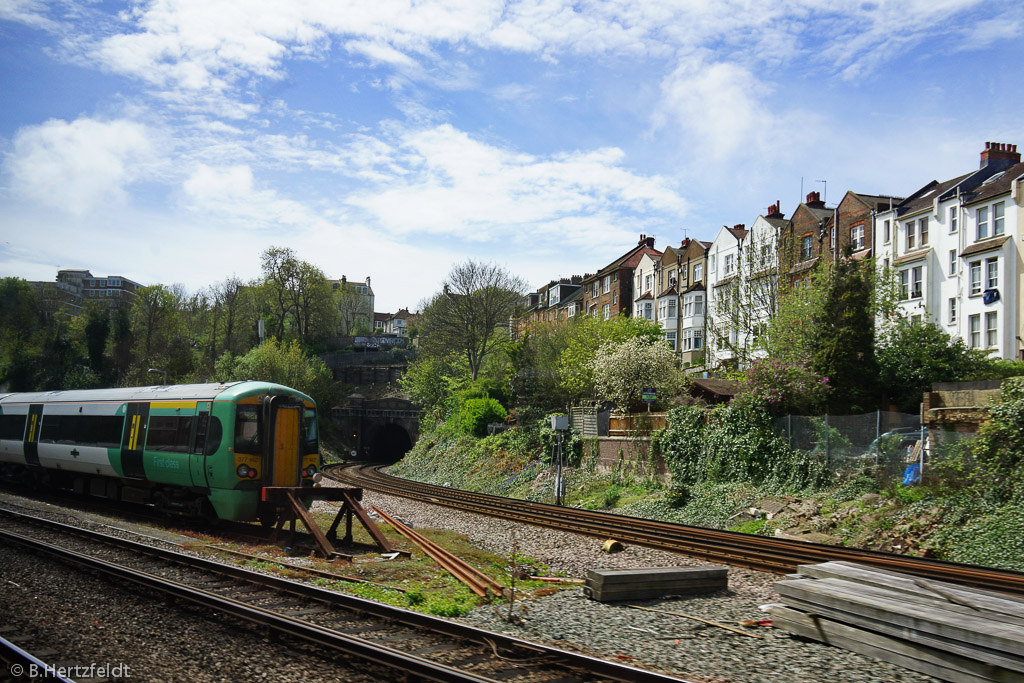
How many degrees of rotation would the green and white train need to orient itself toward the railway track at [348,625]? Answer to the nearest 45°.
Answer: approximately 45° to its right

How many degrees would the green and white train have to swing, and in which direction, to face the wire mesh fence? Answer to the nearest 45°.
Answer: approximately 45° to its left

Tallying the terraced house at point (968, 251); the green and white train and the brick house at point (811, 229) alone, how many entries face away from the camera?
0

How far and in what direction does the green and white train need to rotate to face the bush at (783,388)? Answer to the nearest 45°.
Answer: approximately 45° to its left

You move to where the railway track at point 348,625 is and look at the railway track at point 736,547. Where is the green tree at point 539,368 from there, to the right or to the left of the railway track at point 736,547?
left

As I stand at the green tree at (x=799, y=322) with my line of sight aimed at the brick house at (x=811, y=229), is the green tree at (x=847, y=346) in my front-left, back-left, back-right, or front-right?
back-right

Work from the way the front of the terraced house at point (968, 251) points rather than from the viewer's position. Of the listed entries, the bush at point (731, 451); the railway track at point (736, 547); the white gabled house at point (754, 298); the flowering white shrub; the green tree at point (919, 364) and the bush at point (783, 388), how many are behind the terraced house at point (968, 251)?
0

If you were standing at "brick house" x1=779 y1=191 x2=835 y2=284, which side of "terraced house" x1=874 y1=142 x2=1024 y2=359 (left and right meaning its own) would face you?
right

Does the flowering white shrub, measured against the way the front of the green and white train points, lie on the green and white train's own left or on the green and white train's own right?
on the green and white train's own left

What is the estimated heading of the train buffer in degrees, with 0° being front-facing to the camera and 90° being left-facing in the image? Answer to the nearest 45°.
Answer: approximately 135°

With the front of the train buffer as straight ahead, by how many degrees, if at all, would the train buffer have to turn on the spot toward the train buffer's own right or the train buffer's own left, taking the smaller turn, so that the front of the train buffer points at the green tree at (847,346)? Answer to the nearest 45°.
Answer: approximately 90° to the train buffer's own right

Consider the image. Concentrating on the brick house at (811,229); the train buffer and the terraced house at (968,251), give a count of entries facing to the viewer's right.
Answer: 0

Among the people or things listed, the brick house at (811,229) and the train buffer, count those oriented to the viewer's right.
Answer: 0

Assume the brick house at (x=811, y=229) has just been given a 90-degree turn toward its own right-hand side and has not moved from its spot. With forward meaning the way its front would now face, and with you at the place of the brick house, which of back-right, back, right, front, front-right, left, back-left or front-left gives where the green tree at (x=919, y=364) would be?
back-left

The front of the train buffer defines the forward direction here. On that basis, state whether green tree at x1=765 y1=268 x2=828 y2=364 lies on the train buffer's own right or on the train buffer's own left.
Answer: on the train buffer's own right

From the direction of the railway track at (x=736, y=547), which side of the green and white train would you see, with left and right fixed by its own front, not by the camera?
front

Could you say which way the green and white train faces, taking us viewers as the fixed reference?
facing the viewer and to the right of the viewer

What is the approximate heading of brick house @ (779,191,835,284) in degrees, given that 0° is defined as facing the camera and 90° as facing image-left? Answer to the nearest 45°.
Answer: approximately 45°
